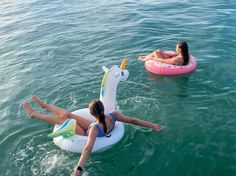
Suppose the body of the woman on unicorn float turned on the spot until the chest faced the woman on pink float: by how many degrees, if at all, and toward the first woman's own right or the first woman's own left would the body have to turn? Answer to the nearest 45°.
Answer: approximately 90° to the first woman's own right

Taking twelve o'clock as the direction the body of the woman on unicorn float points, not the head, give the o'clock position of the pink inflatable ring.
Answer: The pink inflatable ring is roughly at 3 o'clock from the woman on unicorn float.

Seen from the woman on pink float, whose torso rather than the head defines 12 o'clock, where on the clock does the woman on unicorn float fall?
The woman on unicorn float is roughly at 10 o'clock from the woman on pink float.

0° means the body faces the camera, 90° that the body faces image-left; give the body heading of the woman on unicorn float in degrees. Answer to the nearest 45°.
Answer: approximately 135°

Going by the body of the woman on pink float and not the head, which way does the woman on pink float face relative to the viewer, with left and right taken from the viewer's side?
facing to the left of the viewer

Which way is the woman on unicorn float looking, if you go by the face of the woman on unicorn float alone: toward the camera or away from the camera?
away from the camera
